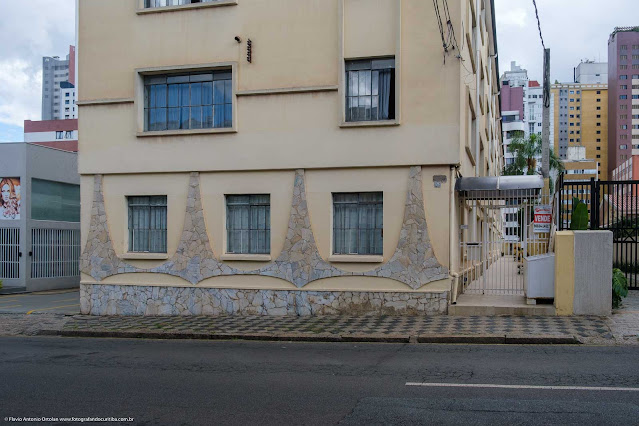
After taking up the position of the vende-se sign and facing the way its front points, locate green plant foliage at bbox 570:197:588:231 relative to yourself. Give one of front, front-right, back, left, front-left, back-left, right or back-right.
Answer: back-left

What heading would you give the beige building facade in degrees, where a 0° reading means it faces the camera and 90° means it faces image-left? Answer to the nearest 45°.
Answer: approximately 0°

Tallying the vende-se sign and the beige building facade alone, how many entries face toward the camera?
2

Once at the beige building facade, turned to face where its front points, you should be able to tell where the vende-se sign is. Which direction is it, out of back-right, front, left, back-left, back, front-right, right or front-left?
left

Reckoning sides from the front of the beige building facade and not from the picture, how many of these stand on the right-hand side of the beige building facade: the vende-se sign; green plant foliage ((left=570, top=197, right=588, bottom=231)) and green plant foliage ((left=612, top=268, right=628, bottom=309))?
0

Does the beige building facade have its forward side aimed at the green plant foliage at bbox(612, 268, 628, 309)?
no

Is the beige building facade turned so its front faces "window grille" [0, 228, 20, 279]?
no

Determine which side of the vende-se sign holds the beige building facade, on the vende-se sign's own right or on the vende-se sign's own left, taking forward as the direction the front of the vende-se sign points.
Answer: on the vende-se sign's own right

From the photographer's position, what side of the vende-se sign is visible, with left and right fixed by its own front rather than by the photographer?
front

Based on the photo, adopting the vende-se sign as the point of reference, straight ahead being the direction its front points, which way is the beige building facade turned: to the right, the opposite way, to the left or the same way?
the same way

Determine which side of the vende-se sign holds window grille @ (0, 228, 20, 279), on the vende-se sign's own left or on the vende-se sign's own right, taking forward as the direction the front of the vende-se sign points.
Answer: on the vende-se sign's own right

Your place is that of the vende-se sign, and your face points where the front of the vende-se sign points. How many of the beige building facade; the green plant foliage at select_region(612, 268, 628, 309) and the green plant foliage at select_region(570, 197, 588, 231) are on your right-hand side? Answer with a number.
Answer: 1

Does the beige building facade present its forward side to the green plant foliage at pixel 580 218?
no
